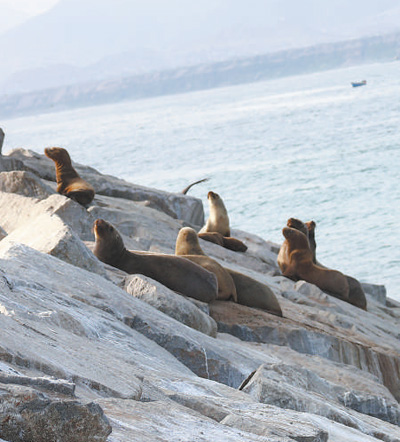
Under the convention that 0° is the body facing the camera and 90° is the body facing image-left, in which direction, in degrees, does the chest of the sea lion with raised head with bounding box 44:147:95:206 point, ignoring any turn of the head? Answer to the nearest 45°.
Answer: approximately 90°

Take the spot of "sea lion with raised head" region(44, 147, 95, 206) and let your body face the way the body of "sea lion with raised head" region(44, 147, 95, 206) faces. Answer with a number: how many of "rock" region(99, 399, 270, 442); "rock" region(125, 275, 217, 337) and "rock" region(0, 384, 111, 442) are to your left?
3

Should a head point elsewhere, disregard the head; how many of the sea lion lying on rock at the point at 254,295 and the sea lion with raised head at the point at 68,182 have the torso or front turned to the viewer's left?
2

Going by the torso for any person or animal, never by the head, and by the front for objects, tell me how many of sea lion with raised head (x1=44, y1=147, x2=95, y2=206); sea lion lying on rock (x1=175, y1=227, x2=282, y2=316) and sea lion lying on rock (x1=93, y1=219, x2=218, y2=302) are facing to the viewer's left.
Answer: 3

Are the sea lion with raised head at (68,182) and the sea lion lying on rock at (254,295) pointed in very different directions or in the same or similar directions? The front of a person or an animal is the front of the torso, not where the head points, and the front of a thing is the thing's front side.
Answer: same or similar directions

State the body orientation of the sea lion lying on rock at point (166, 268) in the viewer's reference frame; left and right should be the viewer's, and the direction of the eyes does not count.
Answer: facing to the left of the viewer

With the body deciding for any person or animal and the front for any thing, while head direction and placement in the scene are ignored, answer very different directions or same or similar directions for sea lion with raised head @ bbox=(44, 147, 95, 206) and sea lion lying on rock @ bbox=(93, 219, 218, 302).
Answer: same or similar directions

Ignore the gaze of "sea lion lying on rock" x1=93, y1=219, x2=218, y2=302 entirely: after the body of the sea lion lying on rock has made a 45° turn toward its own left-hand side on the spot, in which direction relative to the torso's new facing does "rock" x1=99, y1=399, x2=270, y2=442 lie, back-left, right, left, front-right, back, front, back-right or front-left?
front-left

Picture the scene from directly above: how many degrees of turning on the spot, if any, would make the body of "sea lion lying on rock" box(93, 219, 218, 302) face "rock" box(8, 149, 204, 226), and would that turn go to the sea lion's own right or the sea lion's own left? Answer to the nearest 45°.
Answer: approximately 90° to the sea lion's own right

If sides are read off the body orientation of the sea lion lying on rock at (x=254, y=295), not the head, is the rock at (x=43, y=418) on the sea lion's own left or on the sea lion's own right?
on the sea lion's own left

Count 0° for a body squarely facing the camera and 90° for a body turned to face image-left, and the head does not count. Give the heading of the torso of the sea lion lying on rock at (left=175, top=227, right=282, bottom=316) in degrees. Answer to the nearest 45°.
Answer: approximately 90°

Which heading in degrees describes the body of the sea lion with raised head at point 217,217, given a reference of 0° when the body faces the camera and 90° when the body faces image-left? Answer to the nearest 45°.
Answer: approximately 45°

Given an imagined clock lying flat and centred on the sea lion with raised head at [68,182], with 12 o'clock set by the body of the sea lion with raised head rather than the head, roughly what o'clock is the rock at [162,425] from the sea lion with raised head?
The rock is roughly at 9 o'clock from the sea lion with raised head.
